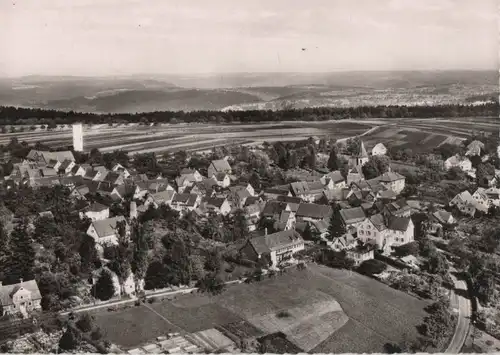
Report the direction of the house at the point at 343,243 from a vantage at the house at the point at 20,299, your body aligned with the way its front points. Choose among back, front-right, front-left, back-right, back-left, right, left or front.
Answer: left

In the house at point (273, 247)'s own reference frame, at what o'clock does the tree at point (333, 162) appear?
The tree is roughly at 8 o'clock from the house.

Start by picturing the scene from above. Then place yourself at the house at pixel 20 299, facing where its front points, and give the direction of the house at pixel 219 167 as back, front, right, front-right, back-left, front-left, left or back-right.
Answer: back-left

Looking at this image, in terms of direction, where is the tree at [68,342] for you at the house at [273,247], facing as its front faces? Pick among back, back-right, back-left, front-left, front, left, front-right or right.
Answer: right

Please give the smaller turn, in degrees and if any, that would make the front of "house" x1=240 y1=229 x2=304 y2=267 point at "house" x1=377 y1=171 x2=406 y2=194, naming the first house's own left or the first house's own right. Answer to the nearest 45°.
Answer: approximately 90° to the first house's own left

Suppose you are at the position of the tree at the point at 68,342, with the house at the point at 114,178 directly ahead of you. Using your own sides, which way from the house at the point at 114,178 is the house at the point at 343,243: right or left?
right

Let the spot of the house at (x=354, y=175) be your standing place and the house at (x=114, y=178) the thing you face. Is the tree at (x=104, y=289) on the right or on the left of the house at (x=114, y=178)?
left

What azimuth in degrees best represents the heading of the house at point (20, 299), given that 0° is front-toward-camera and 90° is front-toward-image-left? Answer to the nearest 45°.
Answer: approximately 0°

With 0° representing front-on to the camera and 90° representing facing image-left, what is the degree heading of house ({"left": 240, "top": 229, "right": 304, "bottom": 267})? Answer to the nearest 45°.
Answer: approximately 315°

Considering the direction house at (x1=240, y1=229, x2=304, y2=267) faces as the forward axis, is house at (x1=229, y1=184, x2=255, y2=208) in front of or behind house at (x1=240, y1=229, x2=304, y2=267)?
behind

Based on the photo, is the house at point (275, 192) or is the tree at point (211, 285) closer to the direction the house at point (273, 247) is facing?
the tree
